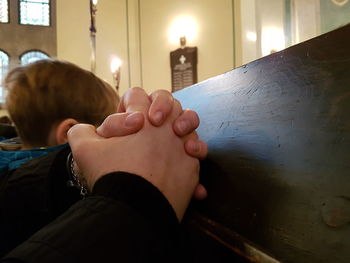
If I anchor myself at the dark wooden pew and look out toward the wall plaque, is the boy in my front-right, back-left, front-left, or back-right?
front-left

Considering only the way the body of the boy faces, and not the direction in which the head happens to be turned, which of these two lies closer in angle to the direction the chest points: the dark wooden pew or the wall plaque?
the wall plaque

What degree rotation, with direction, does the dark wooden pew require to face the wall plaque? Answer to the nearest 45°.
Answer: approximately 45° to its left

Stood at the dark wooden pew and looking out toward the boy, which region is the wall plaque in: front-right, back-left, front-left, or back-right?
front-right

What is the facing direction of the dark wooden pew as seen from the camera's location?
facing away from the viewer and to the right of the viewer

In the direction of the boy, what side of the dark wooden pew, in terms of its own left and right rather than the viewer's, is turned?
left

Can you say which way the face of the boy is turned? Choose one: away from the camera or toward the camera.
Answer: away from the camera

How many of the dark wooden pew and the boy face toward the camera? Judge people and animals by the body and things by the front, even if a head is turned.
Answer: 0

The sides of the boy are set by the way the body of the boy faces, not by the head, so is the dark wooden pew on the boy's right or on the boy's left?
on the boy's right

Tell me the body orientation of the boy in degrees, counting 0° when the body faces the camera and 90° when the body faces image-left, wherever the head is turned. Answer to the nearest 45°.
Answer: approximately 225°

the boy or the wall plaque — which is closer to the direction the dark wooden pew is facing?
the wall plaque
